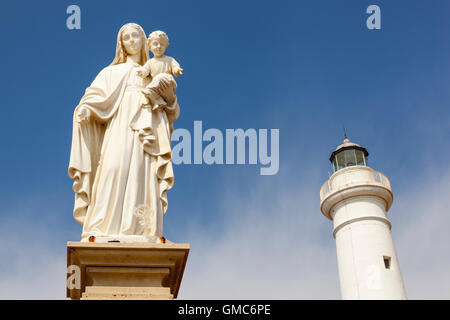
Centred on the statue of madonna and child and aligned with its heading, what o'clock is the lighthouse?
The lighthouse is roughly at 7 o'clock from the statue of madonna and child.

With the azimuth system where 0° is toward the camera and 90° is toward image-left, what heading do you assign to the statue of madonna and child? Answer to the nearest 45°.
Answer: approximately 0°
